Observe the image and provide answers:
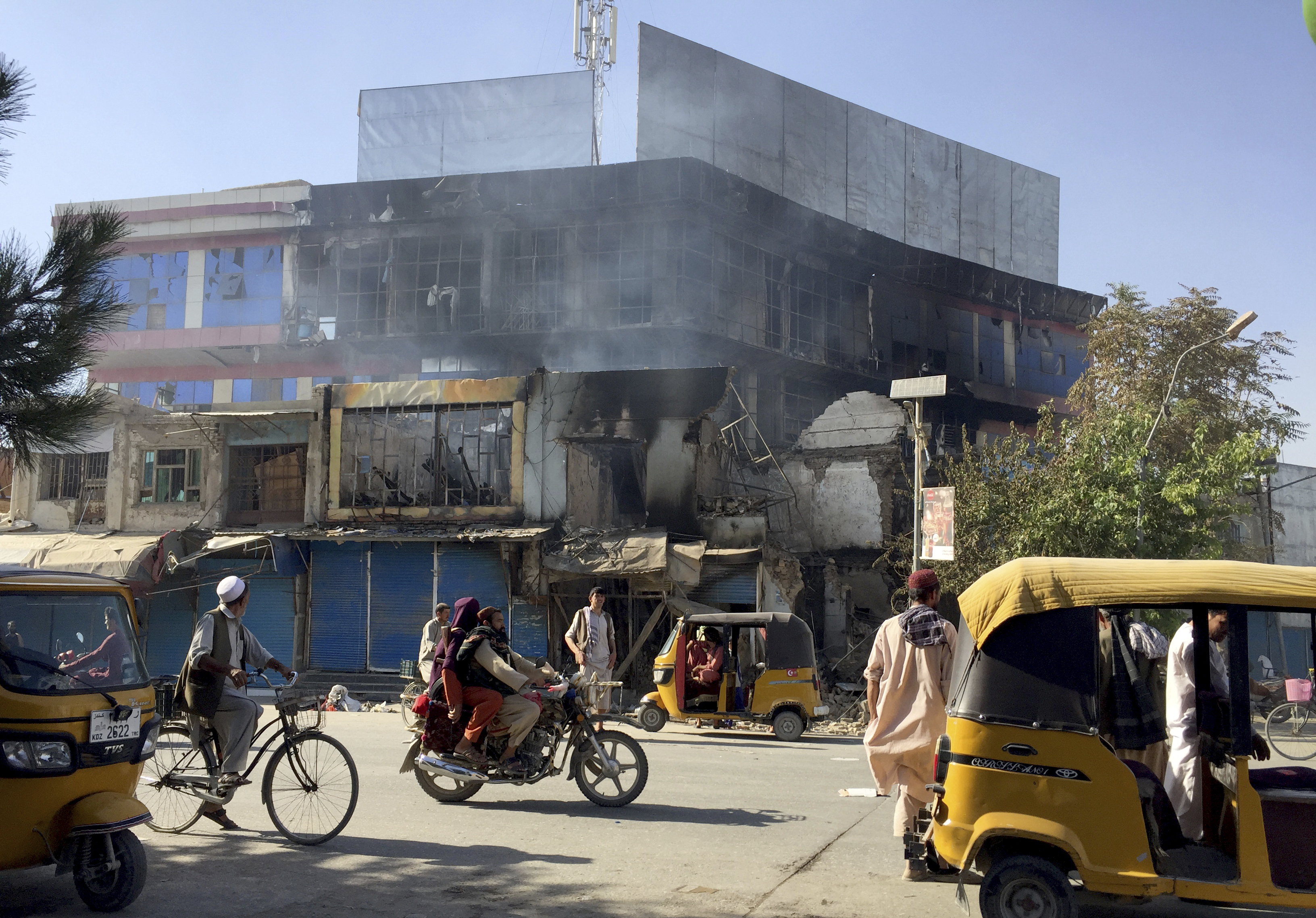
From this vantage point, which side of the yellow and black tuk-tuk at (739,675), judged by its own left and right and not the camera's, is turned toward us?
left

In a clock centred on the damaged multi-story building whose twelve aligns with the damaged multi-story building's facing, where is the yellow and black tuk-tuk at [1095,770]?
The yellow and black tuk-tuk is roughly at 12 o'clock from the damaged multi-story building.

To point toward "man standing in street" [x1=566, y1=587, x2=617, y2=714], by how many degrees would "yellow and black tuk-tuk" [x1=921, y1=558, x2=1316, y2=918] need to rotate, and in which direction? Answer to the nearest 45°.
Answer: approximately 135° to its left

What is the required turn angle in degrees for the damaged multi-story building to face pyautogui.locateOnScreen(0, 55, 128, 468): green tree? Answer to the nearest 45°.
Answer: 0° — it already faces it

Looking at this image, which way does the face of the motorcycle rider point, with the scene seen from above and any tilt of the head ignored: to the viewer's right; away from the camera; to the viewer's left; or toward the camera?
to the viewer's right

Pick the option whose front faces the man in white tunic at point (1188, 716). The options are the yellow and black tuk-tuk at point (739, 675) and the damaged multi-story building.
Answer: the damaged multi-story building

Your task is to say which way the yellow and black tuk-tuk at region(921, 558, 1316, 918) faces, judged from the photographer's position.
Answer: facing to the right of the viewer

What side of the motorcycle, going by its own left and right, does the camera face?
right

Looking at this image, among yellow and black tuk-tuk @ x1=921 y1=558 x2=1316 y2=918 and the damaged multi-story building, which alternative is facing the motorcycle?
the damaged multi-story building

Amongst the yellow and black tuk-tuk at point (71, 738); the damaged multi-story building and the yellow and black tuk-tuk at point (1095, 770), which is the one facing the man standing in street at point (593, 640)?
the damaged multi-story building

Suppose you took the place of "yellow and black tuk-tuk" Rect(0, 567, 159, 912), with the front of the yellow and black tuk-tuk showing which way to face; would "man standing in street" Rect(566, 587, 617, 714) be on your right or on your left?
on your left

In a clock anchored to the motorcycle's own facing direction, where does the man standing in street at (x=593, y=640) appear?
The man standing in street is roughly at 9 o'clock from the motorcycle.
